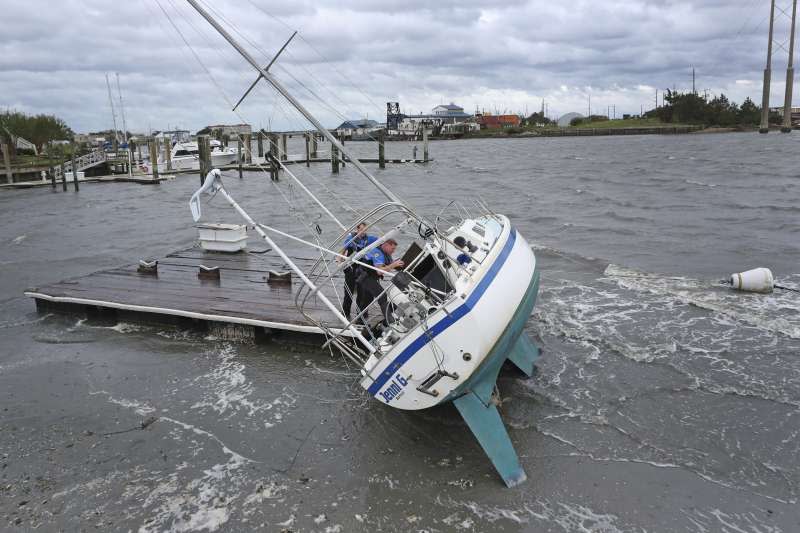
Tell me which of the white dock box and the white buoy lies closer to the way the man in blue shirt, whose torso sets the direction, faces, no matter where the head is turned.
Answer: the white buoy

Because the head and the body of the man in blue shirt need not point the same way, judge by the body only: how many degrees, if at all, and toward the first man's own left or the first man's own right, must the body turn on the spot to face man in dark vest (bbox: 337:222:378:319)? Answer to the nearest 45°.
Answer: approximately 135° to the first man's own left

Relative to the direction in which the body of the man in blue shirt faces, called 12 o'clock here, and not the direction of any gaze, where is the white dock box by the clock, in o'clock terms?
The white dock box is roughly at 8 o'clock from the man in blue shirt.

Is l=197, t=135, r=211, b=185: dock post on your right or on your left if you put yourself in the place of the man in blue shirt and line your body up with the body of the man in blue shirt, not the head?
on your left

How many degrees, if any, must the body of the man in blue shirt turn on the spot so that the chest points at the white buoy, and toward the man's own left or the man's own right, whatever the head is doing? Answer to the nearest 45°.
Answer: approximately 45° to the man's own left

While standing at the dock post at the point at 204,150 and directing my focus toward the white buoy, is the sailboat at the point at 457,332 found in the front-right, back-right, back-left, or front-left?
front-right

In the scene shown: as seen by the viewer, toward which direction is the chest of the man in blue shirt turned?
to the viewer's right
